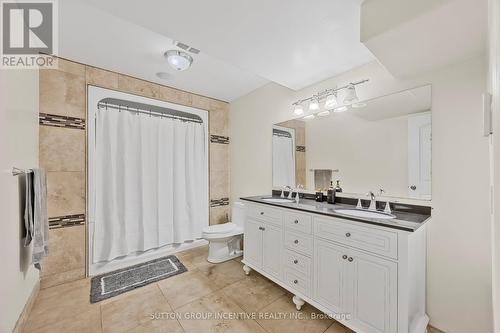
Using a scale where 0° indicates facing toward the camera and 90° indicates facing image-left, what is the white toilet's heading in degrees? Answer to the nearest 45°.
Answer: approximately 45°

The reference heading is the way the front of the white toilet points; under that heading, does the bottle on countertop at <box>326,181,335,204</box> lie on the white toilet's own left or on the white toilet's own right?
on the white toilet's own left

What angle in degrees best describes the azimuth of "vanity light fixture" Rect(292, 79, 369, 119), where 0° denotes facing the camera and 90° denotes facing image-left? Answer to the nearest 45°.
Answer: approximately 45°

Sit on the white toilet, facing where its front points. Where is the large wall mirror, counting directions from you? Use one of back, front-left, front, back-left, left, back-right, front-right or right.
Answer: left

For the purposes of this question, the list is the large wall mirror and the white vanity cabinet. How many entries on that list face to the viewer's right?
0

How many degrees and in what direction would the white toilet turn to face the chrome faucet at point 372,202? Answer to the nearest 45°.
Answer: approximately 90° to its left

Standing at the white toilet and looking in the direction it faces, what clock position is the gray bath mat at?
The gray bath mat is roughly at 1 o'clock from the white toilet.

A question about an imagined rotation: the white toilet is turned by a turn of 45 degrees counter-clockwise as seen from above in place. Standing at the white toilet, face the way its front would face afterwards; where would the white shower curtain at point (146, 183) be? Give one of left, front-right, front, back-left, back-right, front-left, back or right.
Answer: right

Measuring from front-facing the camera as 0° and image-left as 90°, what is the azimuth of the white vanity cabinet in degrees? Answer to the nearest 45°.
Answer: approximately 45°

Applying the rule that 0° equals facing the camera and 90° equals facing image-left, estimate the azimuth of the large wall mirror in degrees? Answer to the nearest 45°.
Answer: approximately 45°

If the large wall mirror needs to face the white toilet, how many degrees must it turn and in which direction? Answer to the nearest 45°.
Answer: approximately 45° to its right
